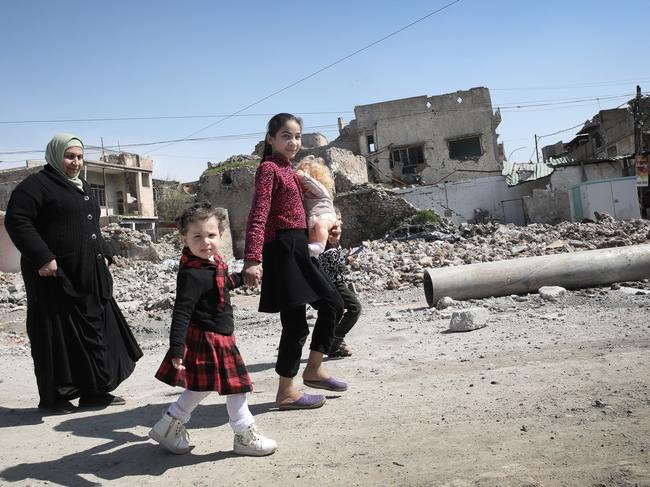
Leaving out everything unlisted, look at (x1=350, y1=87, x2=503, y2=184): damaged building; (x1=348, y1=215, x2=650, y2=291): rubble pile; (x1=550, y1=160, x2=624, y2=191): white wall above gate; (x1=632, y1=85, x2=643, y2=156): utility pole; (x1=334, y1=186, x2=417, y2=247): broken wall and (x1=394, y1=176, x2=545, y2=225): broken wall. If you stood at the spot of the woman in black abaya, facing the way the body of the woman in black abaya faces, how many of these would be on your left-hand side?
6

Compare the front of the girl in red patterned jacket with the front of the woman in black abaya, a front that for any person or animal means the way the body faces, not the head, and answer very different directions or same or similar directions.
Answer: same or similar directions

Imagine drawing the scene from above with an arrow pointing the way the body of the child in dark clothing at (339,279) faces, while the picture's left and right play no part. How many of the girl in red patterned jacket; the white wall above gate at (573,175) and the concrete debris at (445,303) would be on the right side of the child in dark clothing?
1

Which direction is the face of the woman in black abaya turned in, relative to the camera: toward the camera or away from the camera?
toward the camera

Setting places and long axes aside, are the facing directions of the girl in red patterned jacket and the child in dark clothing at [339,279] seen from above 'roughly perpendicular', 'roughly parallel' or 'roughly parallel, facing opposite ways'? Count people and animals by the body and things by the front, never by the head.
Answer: roughly parallel
